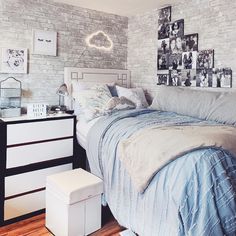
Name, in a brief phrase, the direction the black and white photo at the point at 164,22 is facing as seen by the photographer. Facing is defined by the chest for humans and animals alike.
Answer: facing the viewer and to the left of the viewer

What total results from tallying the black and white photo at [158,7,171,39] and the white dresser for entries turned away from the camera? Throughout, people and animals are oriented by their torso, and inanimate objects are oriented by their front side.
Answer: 0

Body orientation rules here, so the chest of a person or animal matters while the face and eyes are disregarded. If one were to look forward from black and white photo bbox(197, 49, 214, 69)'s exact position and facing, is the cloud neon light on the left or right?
on its right

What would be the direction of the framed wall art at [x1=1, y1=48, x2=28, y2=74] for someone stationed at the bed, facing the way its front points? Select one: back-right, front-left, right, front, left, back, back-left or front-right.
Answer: back

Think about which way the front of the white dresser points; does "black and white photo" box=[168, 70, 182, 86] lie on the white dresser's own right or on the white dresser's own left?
on the white dresser's own left

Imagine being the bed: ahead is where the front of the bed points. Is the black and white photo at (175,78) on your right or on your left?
on your left

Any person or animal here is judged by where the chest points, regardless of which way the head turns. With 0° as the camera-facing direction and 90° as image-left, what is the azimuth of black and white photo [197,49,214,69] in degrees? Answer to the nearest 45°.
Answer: approximately 45°

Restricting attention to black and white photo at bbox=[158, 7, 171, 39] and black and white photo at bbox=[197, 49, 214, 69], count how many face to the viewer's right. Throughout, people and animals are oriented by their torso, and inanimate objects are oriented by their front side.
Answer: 0

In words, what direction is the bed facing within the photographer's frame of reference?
facing the viewer and to the right of the viewer

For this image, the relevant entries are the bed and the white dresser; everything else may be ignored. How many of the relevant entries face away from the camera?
0

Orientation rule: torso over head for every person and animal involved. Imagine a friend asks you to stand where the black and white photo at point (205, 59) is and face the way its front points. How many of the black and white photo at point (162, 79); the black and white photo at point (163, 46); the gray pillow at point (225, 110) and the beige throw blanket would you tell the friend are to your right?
2

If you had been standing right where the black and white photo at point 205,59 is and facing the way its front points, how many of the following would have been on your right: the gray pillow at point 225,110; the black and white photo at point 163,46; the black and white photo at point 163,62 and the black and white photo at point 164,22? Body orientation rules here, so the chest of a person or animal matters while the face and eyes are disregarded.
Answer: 3
